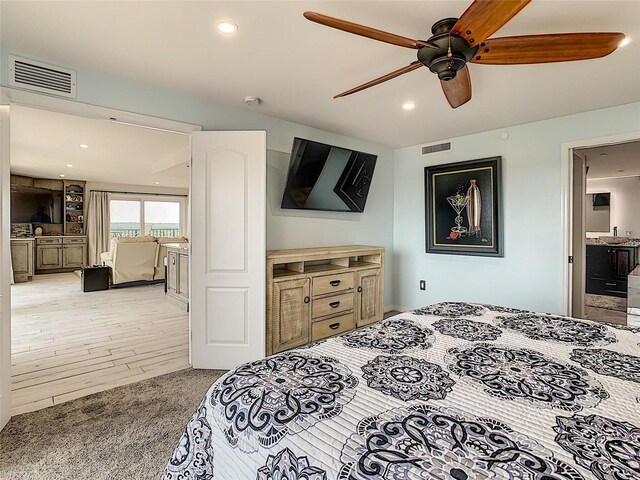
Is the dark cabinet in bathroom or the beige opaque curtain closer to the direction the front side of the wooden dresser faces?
the dark cabinet in bathroom

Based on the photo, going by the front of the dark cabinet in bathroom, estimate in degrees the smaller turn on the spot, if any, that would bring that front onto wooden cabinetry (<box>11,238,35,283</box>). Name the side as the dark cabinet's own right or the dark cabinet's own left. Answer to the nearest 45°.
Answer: approximately 45° to the dark cabinet's own right

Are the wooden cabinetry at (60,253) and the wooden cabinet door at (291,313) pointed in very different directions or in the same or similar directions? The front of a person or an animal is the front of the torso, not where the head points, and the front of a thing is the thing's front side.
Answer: same or similar directions

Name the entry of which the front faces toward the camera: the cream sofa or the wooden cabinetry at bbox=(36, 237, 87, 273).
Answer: the wooden cabinetry

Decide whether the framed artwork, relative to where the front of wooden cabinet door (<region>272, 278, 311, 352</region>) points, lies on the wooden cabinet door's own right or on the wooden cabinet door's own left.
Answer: on the wooden cabinet door's own left

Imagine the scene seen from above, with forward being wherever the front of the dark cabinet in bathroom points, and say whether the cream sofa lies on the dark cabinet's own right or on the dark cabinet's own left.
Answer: on the dark cabinet's own right

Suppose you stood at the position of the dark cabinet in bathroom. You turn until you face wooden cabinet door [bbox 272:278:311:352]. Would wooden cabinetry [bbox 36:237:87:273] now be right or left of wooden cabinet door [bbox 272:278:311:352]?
right

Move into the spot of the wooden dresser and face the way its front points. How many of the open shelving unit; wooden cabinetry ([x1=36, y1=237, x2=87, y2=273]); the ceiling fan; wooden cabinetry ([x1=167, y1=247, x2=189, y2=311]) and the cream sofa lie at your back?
4

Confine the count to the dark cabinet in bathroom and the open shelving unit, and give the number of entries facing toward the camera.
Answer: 2

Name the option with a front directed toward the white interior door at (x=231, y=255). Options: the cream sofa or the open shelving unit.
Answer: the open shelving unit

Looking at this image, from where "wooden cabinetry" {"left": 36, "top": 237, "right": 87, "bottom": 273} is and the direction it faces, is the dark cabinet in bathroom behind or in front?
in front

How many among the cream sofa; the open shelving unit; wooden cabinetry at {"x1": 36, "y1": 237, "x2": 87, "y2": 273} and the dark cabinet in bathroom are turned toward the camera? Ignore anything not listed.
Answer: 3

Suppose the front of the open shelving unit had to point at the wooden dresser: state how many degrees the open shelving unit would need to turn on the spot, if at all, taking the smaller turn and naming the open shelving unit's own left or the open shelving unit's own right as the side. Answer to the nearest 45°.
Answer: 0° — it already faces it

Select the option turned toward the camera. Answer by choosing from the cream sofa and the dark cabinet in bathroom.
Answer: the dark cabinet in bathroom

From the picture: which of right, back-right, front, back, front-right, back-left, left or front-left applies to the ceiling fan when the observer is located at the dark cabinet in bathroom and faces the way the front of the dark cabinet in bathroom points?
front

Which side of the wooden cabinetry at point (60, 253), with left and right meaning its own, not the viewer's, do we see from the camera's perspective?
front
